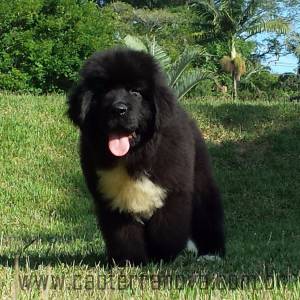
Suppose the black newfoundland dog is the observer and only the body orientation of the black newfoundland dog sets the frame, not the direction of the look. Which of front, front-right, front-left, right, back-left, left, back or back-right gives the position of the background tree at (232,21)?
back-right

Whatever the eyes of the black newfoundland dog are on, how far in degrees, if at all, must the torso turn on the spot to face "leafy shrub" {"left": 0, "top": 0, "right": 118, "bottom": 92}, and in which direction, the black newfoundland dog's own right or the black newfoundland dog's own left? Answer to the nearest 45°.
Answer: approximately 135° to the black newfoundland dog's own right

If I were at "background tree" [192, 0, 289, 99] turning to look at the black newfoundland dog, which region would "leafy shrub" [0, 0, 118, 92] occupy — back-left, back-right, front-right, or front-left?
front-right

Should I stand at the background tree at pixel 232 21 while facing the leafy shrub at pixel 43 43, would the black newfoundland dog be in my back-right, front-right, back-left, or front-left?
front-left

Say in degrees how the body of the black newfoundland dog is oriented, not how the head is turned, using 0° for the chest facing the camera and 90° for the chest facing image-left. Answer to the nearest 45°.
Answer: approximately 45°
